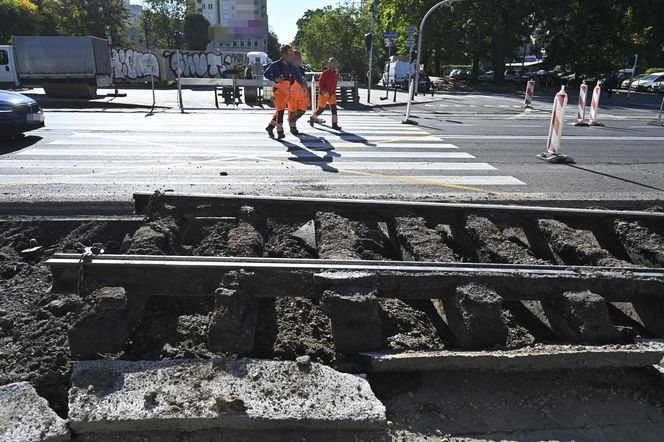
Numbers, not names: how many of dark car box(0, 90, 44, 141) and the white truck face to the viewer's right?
1

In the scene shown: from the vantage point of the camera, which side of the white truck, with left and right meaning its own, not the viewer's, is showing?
left

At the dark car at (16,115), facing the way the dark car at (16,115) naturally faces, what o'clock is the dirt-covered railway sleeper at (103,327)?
The dirt-covered railway sleeper is roughly at 3 o'clock from the dark car.

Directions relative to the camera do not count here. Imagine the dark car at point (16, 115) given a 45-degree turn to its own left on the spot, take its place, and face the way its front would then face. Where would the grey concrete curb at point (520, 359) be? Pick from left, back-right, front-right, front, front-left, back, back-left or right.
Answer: back-right

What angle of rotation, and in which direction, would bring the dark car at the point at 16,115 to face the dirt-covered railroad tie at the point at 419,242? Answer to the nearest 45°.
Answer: approximately 90° to its right

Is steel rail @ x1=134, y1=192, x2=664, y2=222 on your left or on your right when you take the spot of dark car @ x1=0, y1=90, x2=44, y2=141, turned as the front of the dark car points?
on your right

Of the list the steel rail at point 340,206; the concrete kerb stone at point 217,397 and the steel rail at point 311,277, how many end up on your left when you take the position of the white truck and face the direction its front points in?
3

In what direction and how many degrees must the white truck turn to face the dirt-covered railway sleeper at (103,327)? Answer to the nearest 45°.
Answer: approximately 90° to its left

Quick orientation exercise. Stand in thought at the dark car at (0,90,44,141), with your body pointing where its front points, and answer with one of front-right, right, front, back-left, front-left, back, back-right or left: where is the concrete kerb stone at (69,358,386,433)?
right

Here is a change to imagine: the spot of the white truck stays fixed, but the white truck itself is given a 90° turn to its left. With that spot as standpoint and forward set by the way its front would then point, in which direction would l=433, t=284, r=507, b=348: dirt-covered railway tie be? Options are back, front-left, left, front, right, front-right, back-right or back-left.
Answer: front

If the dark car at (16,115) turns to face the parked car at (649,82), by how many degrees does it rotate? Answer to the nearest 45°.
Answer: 0° — it already faces it

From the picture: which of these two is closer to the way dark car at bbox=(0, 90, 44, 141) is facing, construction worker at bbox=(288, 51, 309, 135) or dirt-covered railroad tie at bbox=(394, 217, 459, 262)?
the construction worker

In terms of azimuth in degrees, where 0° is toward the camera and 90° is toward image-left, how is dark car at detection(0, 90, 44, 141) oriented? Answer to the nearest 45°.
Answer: approximately 270°

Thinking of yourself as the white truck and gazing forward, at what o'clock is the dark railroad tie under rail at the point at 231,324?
The dark railroad tie under rail is roughly at 9 o'clock from the white truck.

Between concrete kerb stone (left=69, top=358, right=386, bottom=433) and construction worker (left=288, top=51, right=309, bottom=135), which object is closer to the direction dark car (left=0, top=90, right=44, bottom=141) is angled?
the construction worker

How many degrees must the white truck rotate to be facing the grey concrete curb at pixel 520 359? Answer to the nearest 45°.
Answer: approximately 90° to its left

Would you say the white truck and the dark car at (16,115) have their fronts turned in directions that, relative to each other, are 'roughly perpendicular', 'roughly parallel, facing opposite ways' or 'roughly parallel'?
roughly parallel, facing opposite ways
